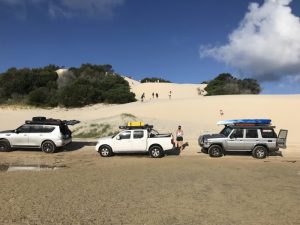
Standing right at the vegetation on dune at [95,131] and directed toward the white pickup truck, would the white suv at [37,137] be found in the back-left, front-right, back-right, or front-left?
front-right

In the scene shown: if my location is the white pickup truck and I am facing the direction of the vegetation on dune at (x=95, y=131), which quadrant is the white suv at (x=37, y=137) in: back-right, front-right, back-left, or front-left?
front-left

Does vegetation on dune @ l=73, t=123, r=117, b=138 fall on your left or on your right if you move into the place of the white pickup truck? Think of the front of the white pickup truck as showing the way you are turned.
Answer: on your right

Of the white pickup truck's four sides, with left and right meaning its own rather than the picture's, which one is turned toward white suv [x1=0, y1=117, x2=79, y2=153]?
front

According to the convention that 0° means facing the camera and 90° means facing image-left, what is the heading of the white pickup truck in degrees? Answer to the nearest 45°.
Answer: approximately 90°

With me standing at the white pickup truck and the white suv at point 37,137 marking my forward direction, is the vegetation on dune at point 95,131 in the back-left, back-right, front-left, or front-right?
front-right

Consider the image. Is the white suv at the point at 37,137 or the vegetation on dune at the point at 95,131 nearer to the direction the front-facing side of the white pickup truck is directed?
the white suv
